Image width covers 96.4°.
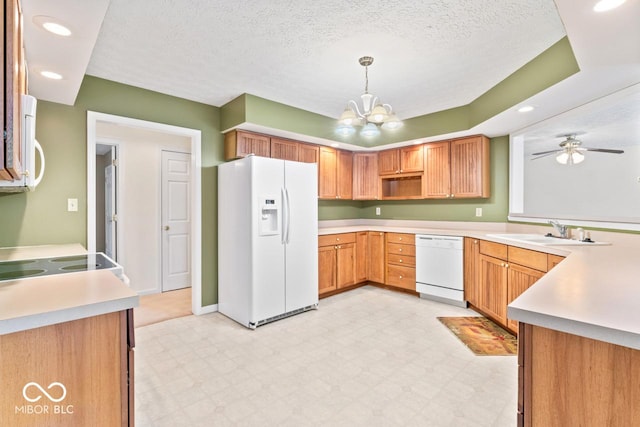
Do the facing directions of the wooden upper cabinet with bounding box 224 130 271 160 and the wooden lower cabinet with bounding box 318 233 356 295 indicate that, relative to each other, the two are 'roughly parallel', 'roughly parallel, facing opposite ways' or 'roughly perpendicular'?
roughly parallel

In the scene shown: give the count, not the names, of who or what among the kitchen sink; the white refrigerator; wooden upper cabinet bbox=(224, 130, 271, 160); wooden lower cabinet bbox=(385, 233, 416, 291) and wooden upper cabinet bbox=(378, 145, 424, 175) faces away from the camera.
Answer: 0

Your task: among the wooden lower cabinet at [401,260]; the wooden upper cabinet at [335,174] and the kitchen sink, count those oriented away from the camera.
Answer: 0

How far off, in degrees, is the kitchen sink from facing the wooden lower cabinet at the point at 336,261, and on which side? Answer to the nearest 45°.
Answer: approximately 45° to its right

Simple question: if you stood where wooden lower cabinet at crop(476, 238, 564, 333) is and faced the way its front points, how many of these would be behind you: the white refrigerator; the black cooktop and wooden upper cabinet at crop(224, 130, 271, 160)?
0

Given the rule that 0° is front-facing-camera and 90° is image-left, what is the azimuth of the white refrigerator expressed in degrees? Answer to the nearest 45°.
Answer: approximately 315°

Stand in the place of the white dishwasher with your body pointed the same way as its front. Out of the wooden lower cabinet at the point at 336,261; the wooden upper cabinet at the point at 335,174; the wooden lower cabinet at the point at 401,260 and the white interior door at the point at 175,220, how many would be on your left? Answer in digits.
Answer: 0

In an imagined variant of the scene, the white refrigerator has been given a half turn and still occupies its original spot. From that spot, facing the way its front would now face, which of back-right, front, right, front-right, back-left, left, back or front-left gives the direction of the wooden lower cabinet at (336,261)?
right

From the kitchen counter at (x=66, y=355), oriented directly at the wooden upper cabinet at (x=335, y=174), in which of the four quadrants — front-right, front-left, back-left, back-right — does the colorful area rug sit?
front-right

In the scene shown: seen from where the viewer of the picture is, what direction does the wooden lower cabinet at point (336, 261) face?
facing the viewer and to the right of the viewer

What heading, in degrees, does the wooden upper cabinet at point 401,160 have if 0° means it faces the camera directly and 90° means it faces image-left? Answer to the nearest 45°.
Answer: approximately 45°

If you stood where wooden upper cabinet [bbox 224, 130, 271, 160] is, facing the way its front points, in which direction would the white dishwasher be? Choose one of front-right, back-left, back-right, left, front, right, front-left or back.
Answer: front-left

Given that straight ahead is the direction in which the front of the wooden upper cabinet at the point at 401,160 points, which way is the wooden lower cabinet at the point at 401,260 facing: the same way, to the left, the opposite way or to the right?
the same way

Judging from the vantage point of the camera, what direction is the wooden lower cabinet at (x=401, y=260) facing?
facing the viewer and to the left of the viewer

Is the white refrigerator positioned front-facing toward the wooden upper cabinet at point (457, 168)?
no

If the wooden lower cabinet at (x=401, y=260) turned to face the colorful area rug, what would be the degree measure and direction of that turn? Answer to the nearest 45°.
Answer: approximately 90° to its left

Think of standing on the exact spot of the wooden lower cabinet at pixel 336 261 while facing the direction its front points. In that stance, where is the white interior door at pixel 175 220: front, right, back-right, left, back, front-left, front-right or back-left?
back-right

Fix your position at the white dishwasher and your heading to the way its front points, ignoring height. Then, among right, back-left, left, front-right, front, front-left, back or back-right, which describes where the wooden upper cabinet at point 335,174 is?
front-right
